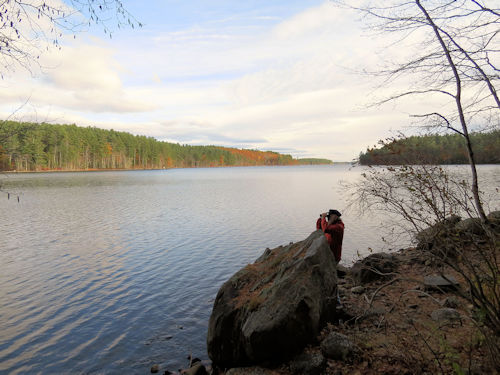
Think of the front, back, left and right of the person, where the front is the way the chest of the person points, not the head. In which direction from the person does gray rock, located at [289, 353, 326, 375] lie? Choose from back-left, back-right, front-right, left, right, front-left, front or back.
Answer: left

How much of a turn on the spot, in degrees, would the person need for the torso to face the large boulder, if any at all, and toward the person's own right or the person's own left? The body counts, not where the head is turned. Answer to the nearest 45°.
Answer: approximately 90° to the person's own left

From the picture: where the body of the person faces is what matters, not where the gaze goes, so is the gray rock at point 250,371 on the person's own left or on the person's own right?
on the person's own left

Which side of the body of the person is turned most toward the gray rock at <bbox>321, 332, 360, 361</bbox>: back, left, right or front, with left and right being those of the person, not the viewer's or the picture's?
left

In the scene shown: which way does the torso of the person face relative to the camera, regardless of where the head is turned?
to the viewer's left

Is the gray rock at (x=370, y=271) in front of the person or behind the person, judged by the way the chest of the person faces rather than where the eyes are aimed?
behind
